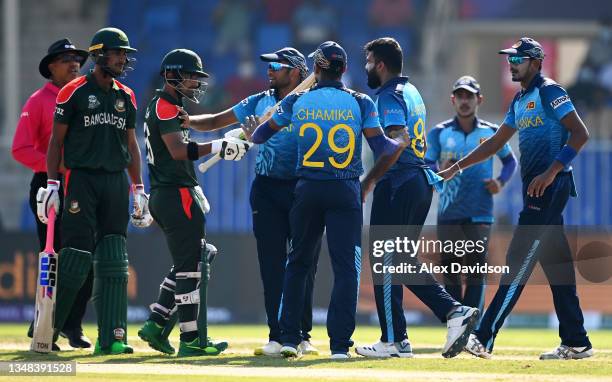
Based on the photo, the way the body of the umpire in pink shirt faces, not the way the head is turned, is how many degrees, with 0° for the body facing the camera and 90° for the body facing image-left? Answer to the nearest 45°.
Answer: approximately 315°

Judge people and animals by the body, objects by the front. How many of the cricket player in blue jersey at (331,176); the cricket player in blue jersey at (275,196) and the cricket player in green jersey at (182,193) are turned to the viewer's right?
1

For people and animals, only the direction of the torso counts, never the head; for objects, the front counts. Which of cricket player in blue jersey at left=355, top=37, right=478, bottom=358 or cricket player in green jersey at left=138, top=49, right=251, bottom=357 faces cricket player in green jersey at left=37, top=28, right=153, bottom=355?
the cricket player in blue jersey

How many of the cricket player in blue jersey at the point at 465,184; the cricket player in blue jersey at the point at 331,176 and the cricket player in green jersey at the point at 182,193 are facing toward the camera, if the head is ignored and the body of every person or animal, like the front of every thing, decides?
1

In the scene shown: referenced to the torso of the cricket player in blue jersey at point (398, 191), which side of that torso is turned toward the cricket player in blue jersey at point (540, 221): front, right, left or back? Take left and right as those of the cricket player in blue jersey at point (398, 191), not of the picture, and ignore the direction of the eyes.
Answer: back

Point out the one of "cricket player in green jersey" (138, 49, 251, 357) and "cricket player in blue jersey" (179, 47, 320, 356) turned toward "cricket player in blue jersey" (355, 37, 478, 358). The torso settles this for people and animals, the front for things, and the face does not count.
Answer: the cricket player in green jersey

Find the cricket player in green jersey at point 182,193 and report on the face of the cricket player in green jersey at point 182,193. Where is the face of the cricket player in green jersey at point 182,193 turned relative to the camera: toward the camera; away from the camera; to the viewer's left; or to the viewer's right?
to the viewer's right

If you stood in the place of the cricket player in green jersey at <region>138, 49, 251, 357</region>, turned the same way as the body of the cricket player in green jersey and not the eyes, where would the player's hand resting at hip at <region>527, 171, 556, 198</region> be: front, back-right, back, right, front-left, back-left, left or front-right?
front

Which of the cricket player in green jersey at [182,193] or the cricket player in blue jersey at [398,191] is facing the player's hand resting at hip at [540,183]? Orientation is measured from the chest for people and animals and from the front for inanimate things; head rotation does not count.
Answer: the cricket player in green jersey

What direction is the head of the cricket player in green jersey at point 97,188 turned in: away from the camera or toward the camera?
toward the camera

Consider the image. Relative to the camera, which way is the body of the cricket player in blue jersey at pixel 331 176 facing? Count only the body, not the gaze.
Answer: away from the camera

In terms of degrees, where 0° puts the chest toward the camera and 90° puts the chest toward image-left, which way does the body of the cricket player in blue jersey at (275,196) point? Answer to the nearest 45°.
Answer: approximately 45°

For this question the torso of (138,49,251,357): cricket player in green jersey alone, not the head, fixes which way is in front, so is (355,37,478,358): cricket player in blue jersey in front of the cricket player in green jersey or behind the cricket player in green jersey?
in front

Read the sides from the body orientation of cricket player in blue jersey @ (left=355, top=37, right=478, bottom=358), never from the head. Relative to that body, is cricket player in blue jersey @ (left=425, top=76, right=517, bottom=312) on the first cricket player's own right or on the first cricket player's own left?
on the first cricket player's own right

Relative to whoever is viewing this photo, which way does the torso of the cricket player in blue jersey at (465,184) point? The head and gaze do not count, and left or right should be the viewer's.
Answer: facing the viewer

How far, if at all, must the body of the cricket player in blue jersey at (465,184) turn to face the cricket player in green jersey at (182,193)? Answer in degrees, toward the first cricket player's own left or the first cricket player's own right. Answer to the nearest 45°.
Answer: approximately 45° to the first cricket player's own right

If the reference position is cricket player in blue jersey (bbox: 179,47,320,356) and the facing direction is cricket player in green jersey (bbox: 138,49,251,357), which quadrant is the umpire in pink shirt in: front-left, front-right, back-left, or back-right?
front-right

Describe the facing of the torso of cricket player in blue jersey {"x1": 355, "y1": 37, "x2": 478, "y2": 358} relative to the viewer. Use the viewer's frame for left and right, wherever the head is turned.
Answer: facing to the left of the viewer

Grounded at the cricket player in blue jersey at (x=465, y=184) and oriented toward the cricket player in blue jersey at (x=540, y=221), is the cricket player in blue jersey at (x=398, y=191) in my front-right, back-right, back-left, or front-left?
front-right

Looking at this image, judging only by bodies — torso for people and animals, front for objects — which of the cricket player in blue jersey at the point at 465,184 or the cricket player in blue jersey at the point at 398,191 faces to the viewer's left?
the cricket player in blue jersey at the point at 398,191

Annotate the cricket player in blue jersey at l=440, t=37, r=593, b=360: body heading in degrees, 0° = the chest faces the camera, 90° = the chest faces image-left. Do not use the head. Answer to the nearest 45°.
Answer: approximately 45°
